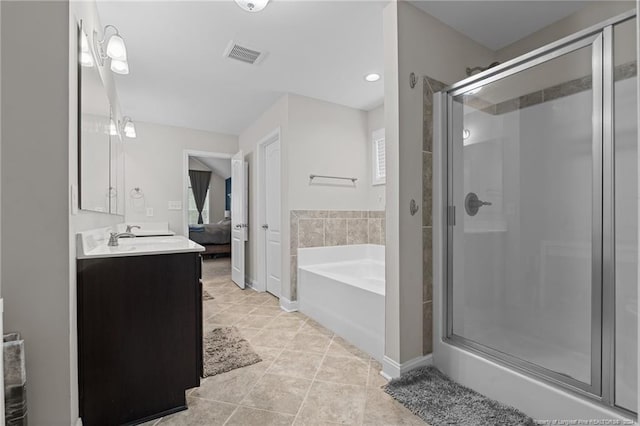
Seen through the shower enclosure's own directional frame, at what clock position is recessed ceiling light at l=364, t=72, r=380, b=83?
The recessed ceiling light is roughly at 2 o'clock from the shower enclosure.

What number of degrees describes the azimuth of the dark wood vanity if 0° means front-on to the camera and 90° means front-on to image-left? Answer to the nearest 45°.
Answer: approximately 270°

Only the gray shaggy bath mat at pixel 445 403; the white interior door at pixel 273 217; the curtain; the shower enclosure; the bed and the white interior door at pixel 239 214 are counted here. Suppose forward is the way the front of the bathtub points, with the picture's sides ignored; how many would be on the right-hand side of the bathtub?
4

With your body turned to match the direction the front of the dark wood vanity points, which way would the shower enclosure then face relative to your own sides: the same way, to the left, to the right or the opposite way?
the opposite way

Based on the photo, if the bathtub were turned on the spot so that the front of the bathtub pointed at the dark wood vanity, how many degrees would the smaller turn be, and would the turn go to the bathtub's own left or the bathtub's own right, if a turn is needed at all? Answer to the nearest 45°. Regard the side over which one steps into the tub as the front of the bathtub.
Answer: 0° — it already faces it

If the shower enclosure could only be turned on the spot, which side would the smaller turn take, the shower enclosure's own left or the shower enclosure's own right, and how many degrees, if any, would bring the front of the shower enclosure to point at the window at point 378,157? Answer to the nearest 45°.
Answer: approximately 90° to the shower enclosure's own right

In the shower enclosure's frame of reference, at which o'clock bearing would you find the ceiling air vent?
The ceiling air vent is roughly at 1 o'clock from the shower enclosure.

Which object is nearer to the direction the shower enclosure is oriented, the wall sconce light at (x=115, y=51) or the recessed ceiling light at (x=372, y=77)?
the wall sconce light

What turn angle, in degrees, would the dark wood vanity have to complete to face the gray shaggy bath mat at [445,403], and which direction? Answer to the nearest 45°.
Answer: approximately 45° to its right

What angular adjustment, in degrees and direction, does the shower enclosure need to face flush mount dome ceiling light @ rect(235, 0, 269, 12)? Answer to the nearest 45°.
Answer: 0° — it already faces it

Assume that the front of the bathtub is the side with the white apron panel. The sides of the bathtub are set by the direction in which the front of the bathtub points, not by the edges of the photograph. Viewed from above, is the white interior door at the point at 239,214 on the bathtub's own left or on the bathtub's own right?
on the bathtub's own right

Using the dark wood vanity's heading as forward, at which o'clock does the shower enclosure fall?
The shower enclosure is roughly at 1 o'clock from the dark wood vanity.

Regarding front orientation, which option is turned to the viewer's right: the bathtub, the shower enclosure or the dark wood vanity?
the dark wood vanity
